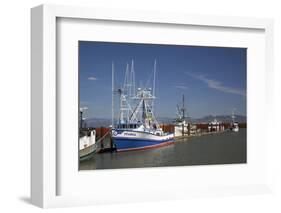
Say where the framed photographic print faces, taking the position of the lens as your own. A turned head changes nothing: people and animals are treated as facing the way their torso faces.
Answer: facing the viewer and to the right of the viewer
